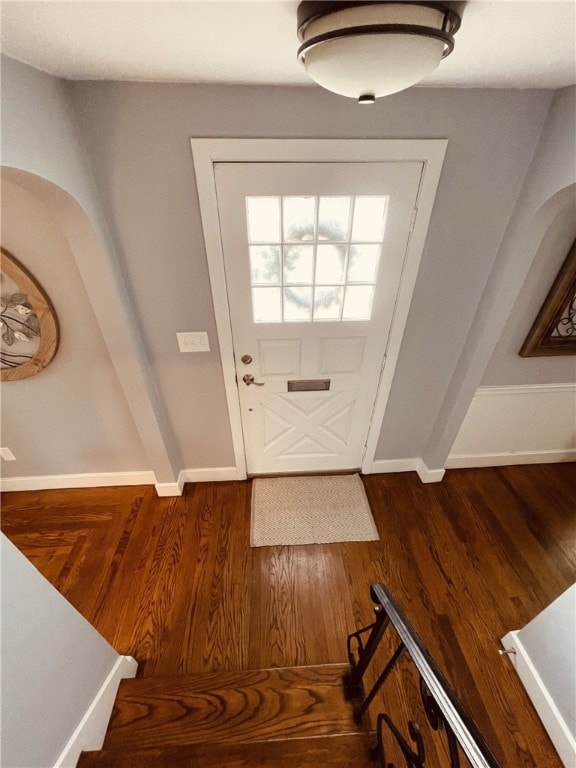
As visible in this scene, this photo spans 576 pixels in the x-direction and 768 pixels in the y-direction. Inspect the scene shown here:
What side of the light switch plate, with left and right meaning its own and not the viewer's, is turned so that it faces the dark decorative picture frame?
left

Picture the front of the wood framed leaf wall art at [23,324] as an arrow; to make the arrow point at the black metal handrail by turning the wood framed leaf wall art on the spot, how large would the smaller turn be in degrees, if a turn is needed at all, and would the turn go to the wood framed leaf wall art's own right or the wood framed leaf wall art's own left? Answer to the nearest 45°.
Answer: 0° — it already faces it

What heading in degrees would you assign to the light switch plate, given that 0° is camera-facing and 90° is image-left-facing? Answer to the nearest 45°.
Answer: approximately 0°
